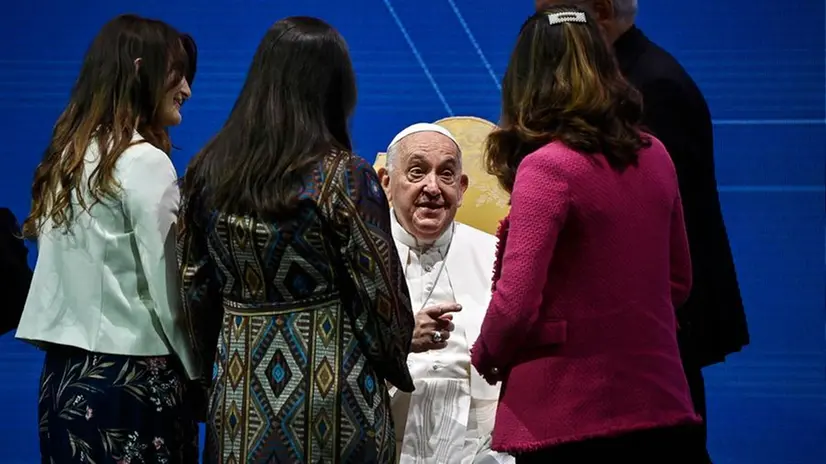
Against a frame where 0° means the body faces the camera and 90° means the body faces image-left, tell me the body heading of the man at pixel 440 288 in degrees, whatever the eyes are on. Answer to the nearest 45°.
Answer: approximately 0°

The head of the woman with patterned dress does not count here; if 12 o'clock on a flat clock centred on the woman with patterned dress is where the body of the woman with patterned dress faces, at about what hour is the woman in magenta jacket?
The woman in magenta jacket is roughly at 2 o'clock from the woman with patterned dress.

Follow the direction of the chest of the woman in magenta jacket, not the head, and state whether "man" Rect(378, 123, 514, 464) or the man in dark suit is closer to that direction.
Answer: the man

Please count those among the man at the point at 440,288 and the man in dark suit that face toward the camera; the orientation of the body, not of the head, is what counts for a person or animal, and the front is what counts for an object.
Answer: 1

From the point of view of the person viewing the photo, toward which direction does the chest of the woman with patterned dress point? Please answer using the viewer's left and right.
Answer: facing away from the viewer and to the right of the viewer

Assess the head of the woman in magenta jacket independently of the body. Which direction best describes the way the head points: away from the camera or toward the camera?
away from the camera

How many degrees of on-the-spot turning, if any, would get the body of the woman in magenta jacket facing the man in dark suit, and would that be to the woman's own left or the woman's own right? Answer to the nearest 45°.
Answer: approximately 90° to the woman's own right

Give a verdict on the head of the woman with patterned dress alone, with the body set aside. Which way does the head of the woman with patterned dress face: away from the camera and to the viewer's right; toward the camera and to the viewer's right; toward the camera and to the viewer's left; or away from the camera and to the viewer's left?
away from the camera and to the viewer's right

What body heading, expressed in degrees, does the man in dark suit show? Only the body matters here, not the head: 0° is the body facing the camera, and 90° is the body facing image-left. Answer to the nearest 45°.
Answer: approximately 90°

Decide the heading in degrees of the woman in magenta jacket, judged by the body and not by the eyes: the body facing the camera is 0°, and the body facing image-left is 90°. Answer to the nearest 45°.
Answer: approximately 135°

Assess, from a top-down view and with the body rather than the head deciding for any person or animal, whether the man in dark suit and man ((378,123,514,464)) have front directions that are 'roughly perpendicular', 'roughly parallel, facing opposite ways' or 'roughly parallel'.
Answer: roughly perpendicular
